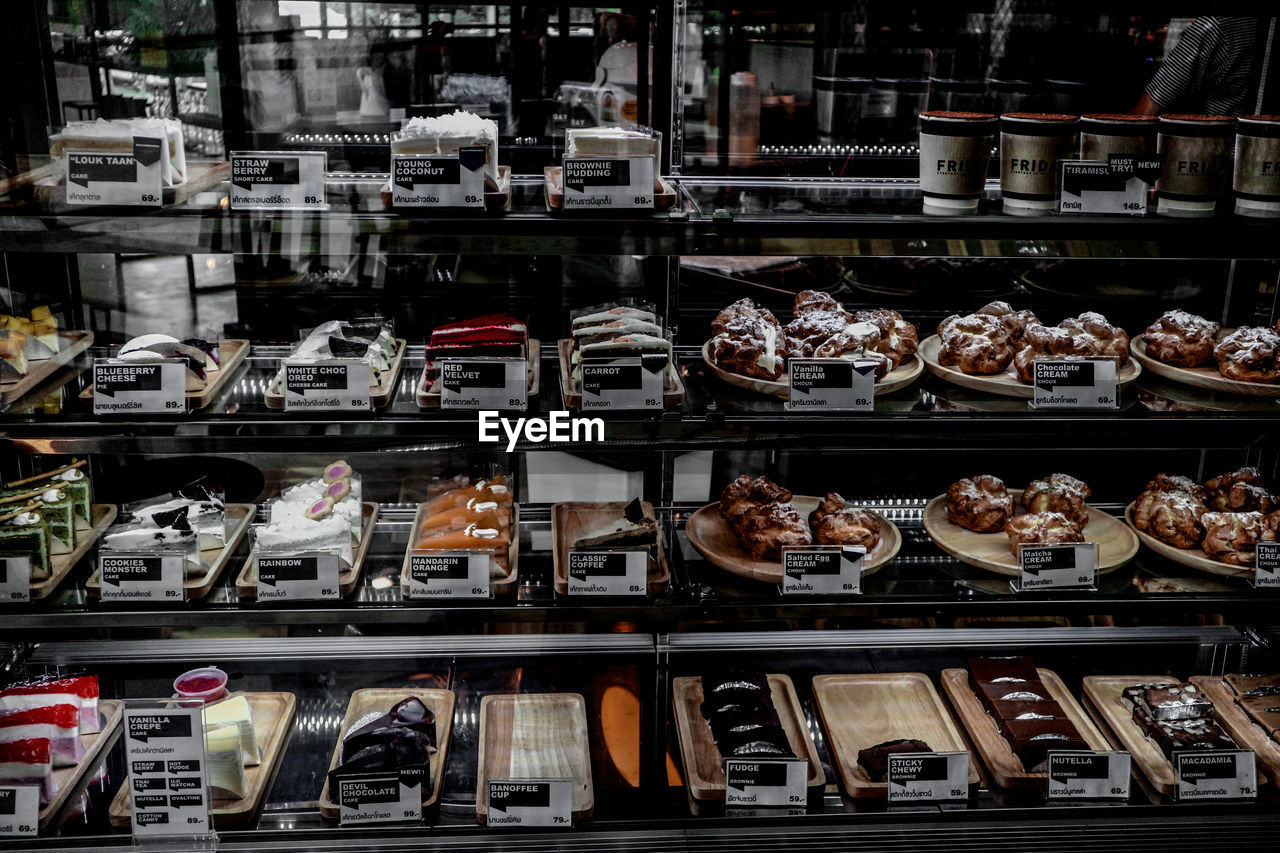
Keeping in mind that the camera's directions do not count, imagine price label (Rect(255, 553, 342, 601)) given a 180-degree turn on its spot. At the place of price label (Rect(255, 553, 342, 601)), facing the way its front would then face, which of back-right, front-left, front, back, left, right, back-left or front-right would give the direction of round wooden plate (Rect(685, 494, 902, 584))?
right

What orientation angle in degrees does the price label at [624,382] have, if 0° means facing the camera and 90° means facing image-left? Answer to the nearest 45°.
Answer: approximately 0°

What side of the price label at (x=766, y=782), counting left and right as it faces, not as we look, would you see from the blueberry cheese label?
right

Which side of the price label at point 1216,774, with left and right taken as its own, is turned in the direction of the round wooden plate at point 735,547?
right

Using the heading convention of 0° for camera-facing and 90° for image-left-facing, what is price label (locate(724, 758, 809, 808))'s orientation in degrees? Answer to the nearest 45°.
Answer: approximately 0°

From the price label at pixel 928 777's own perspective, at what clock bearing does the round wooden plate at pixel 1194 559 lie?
The round wooden plate is roughly at 8 o'clock from the price label.
